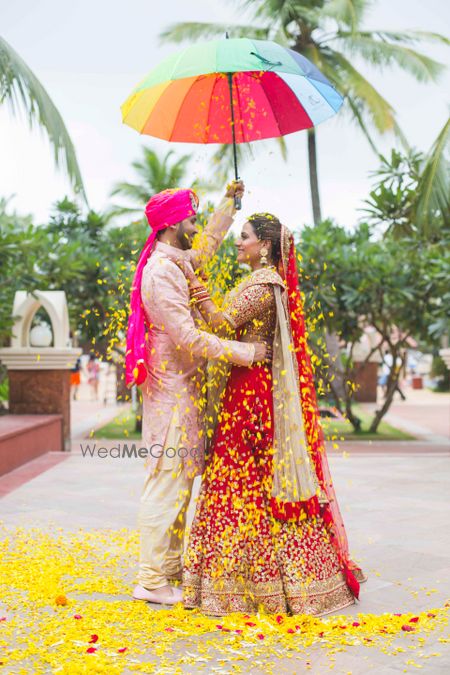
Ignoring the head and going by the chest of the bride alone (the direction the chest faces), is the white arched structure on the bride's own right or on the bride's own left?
on the bride's own right

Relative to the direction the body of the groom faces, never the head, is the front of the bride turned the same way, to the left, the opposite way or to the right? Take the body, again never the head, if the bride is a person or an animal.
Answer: the opposite way

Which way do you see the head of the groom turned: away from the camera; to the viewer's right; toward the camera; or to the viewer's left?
to the viewer's right

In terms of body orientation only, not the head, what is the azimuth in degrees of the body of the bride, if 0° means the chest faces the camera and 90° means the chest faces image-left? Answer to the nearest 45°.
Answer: approximately 90°

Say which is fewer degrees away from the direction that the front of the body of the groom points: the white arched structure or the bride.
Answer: the bride

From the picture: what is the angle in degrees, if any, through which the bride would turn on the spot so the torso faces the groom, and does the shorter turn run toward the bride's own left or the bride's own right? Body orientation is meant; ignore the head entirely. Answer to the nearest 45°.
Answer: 0° — they already face them

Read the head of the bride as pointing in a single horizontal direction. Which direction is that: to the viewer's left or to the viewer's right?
to the viewer's left

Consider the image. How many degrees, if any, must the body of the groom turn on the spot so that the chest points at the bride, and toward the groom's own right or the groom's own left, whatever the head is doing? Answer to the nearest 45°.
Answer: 0° — they already face them

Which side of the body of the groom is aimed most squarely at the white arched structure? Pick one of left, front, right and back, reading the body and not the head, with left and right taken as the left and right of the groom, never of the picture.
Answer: left

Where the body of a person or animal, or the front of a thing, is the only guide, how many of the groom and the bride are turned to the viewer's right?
1

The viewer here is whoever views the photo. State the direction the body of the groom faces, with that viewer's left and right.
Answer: facing to the right of the viewer
